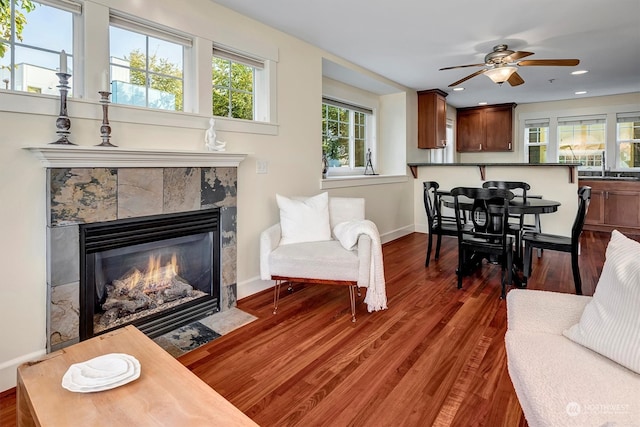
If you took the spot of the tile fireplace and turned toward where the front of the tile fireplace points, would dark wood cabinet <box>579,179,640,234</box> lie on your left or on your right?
on your left

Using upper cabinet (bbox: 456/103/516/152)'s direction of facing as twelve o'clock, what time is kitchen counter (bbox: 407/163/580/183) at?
The kitchen counter is roughly at 12 o'clock from the upper cabinet.

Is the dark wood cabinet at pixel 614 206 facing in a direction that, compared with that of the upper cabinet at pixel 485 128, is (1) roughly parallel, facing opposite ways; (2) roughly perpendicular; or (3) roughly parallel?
roughly parallel

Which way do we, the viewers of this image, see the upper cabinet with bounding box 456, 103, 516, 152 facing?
facing the viewer

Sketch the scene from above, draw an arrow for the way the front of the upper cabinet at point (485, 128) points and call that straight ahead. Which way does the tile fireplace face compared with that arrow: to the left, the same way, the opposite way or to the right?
to the left

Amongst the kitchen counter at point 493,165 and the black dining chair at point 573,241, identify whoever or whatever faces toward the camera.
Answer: the kitchen counter

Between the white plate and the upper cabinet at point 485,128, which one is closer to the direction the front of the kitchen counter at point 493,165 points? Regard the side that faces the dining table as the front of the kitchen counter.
the white plate

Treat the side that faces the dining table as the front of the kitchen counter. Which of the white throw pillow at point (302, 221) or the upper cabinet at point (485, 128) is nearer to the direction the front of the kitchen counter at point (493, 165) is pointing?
the white throw pillow

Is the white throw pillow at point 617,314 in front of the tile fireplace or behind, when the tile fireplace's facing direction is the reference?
in front

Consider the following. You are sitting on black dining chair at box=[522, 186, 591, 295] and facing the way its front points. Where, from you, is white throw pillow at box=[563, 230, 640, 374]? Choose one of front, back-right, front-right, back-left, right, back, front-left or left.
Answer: left

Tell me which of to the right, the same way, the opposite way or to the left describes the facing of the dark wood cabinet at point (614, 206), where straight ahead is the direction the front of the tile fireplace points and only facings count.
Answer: to the right

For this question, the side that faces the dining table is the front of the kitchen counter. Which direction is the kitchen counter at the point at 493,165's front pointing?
toward the camera

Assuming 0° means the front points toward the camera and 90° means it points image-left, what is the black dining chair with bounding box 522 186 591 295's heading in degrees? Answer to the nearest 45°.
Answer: approximately 90°

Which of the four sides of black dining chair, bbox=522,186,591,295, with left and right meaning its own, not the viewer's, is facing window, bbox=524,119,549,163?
right

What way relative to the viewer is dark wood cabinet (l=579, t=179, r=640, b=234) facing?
toward the camera

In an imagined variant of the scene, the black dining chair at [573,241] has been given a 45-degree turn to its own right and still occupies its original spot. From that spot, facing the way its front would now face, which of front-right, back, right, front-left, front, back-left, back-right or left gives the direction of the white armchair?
left

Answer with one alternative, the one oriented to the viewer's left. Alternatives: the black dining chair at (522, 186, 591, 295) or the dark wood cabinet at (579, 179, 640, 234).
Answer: the black dining chair

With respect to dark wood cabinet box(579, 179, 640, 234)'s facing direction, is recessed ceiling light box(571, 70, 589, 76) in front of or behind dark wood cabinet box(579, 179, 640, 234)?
in front

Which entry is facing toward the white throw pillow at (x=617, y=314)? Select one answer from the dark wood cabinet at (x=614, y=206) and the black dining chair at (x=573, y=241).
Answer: the dark wood cabinet
